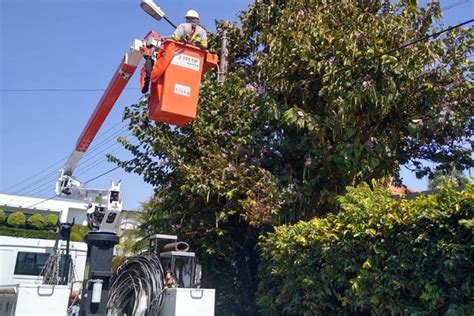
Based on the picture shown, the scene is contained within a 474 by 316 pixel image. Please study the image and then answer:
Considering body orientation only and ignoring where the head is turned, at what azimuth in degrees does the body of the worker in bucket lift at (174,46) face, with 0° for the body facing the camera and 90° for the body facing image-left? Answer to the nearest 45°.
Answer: approximately 180°

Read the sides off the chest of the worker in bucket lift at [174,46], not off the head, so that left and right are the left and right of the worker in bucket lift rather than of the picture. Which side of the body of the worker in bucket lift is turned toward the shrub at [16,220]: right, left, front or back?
front

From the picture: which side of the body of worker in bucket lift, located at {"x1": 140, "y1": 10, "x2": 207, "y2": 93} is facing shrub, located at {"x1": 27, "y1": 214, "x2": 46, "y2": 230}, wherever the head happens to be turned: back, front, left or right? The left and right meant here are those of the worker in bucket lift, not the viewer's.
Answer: front
